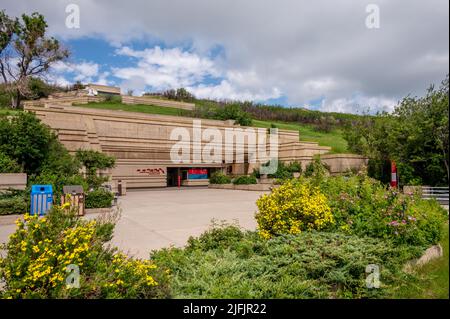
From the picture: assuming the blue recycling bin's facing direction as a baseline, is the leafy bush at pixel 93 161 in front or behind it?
behind

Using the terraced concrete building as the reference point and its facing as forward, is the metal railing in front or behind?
in front

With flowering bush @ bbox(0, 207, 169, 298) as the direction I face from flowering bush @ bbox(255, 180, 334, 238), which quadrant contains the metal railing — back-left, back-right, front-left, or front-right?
back-left

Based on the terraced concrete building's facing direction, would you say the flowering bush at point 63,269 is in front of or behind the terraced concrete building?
in front

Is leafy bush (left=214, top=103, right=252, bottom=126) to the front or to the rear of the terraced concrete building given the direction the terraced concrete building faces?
to the rear

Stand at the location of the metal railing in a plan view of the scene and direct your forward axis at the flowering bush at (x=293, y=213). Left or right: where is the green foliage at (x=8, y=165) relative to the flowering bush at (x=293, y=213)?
right

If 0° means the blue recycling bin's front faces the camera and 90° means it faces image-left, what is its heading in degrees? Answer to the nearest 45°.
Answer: approximately 0°

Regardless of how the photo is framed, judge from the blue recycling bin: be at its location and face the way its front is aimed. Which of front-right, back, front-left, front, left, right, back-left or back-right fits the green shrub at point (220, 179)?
back-left

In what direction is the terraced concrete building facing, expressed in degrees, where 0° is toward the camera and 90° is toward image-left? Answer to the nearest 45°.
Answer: approximately 0°

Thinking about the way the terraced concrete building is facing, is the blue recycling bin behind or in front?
in front

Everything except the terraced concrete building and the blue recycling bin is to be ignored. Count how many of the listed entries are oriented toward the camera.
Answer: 2
